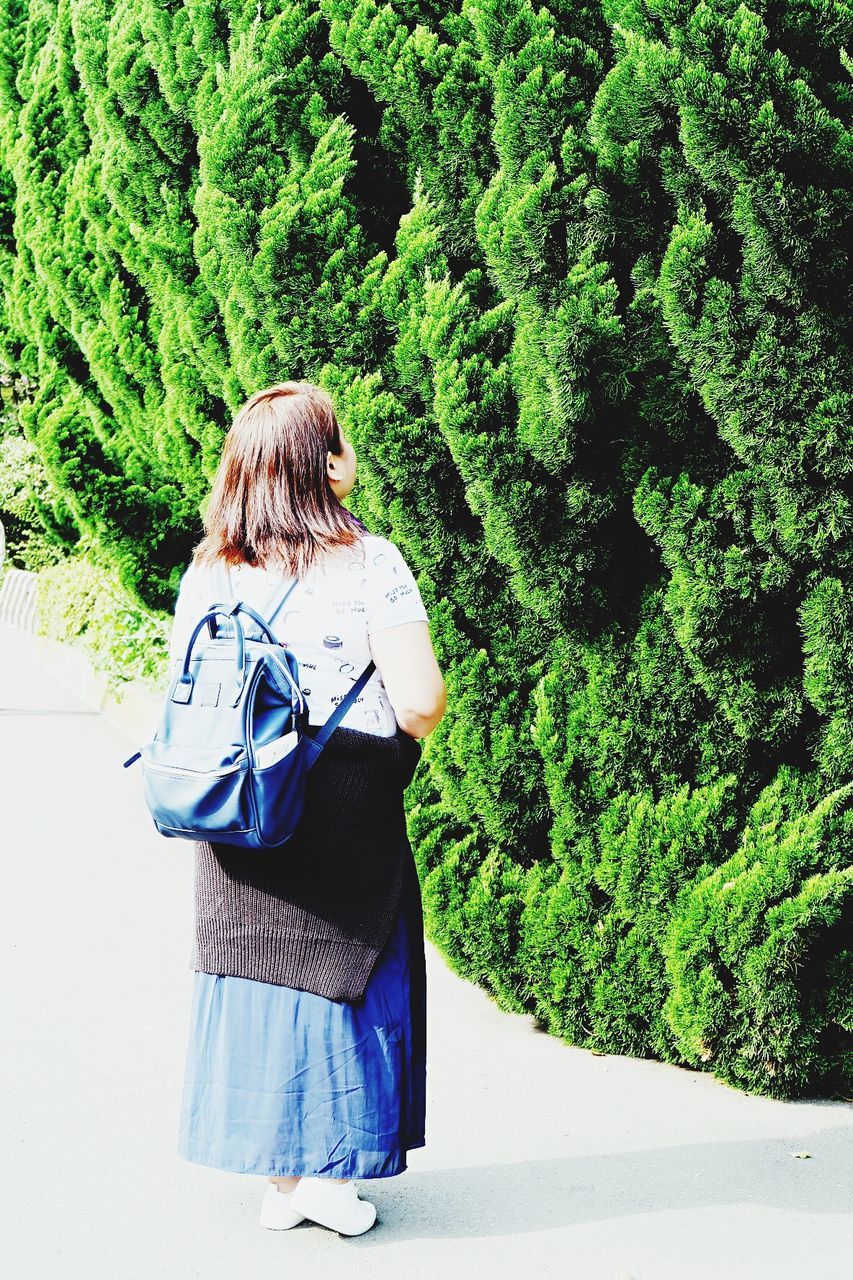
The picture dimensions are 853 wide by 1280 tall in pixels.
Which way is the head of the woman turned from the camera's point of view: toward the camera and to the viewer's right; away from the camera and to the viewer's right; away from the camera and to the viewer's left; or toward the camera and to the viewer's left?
away from the camera and to the viewer's right

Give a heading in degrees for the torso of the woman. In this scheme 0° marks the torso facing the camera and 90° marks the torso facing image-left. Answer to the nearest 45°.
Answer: approximately 225°

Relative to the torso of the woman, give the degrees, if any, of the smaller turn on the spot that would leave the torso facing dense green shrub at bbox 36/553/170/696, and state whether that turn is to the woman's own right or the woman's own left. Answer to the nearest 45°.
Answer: approximately 45° to the woman's own left

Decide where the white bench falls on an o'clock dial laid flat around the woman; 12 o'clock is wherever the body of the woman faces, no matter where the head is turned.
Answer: The white bench is roughly at 10 o'clock from the woman.
